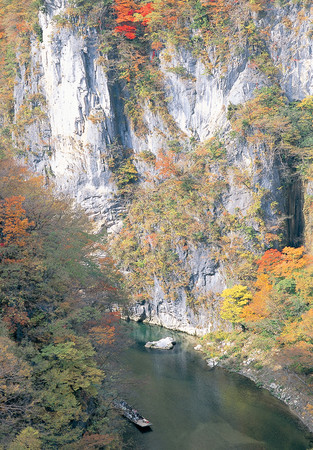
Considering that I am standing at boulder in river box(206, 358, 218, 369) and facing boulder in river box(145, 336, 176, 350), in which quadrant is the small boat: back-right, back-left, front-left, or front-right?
back-left

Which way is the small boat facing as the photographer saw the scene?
facing the viewer and to the right of the viewer

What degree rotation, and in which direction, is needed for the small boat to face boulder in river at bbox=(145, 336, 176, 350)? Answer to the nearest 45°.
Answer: approximately 135° to its left

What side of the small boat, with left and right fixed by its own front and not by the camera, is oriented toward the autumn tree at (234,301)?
left
